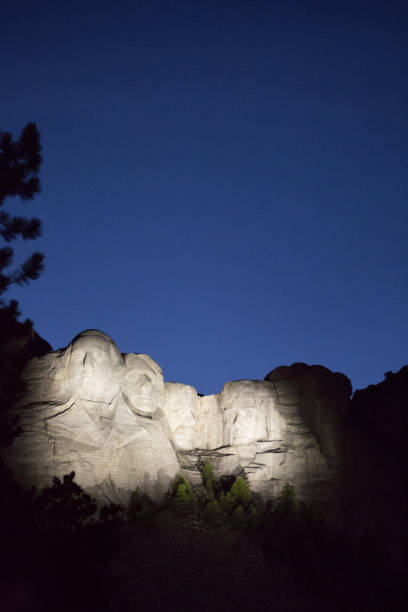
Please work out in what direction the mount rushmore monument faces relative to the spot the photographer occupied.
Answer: facing the viewer
